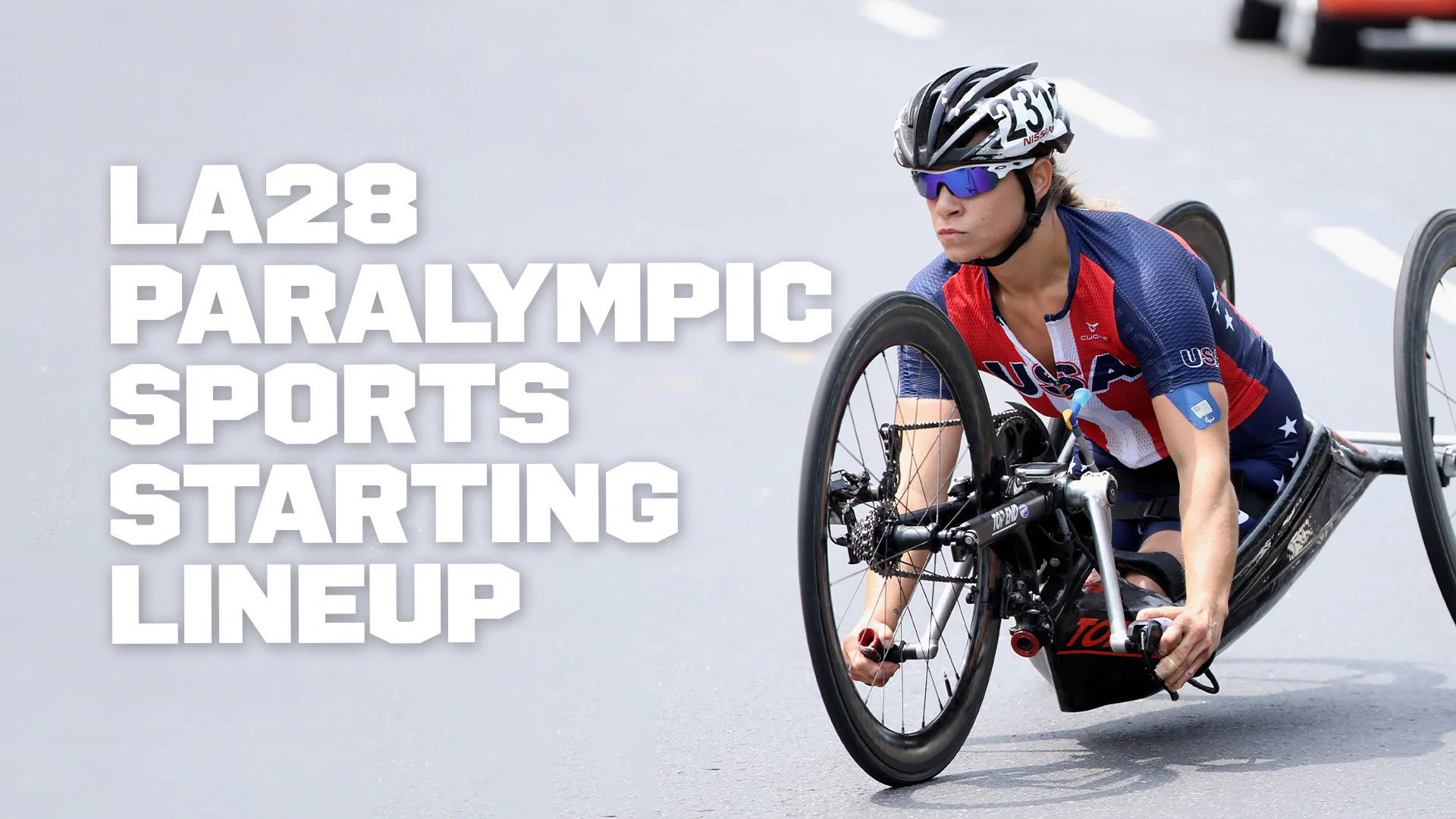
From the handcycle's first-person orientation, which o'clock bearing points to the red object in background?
The red object in background is roughly at 5 o'clock from the handcycle.

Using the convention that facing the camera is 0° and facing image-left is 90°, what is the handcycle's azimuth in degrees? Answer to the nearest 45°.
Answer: approximately 45°

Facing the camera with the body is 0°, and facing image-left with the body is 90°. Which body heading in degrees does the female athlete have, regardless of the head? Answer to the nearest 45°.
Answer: approximately 45°

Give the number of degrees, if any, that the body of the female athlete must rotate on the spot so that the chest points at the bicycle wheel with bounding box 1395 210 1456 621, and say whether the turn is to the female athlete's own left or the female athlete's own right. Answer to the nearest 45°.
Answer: approximately 180°

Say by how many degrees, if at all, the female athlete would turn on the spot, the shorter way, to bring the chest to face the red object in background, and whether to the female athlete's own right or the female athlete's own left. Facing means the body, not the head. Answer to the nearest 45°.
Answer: approximately 135° to the female athlete's own right
